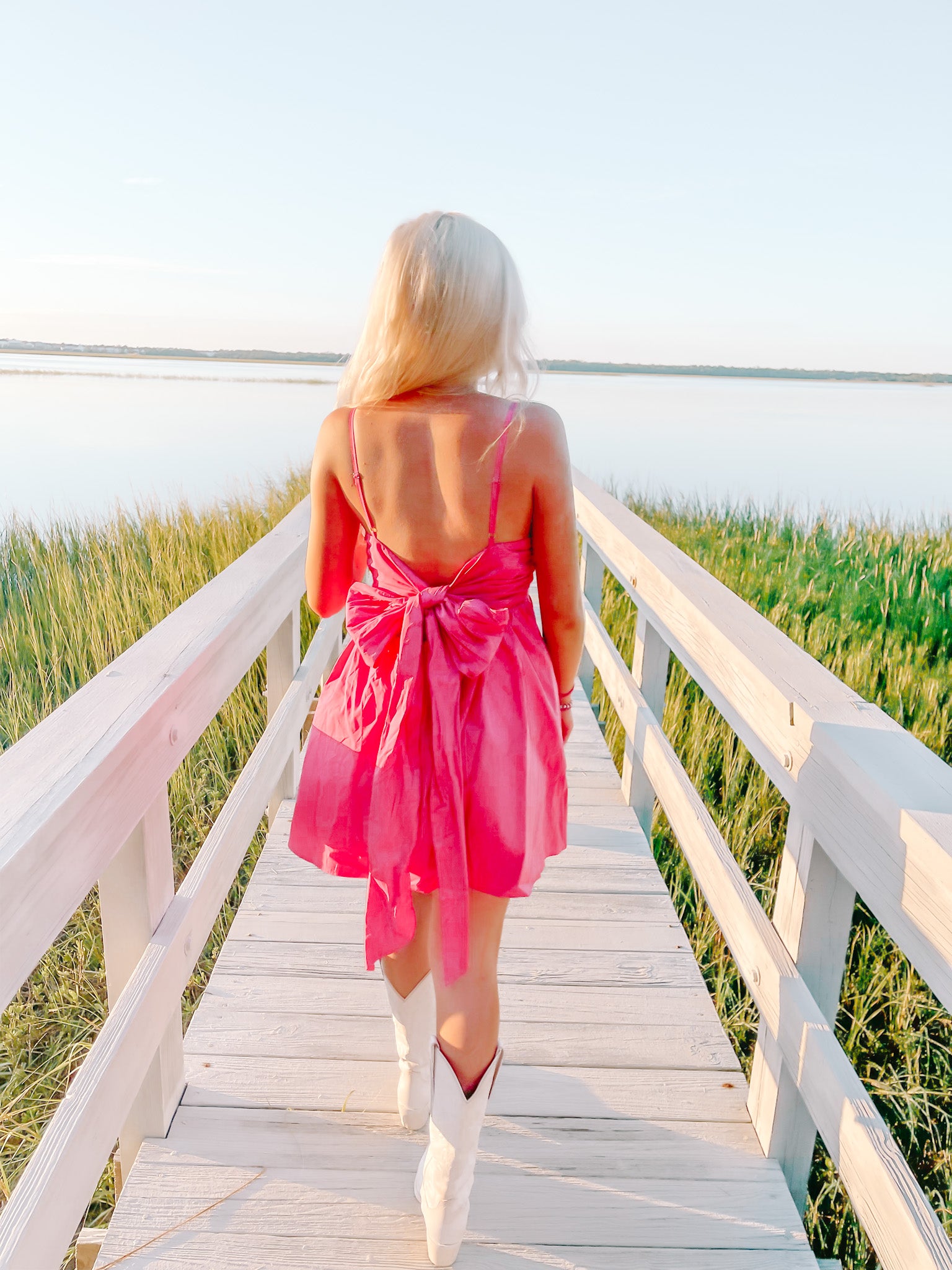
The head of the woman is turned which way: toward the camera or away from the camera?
away from the camera

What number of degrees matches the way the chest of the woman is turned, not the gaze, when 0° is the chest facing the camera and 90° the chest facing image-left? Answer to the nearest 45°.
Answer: approximately 180°

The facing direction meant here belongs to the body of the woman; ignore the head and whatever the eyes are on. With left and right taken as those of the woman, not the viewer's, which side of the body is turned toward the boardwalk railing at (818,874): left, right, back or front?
right
